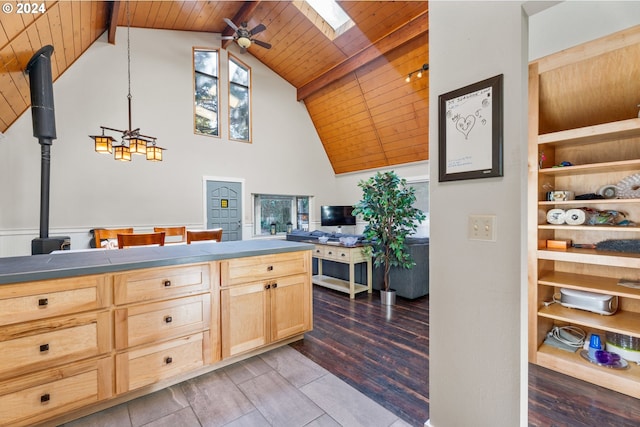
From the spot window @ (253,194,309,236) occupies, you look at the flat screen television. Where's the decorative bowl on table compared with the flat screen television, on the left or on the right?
right

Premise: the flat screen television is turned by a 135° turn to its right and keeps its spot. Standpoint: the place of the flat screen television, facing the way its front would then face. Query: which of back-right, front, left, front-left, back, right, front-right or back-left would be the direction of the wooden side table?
back-left

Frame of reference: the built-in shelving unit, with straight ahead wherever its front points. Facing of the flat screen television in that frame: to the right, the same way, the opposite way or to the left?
to the left

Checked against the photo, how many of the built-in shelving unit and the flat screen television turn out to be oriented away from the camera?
0

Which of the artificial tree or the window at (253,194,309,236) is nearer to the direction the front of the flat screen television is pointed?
the artificial tree

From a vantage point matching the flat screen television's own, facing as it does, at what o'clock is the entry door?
The entry door is roughly at 3 o'clock from the flat screen television.

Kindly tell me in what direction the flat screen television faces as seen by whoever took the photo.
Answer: facing the viewer

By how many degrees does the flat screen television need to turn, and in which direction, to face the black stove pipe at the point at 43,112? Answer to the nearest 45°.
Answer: approximately 45° to its right

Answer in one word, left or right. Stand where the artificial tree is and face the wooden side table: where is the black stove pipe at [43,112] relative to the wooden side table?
left

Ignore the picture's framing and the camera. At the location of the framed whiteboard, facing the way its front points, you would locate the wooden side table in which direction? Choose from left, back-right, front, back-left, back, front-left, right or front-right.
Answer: right

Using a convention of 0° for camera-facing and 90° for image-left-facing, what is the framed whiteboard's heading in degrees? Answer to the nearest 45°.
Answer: approximately 45°

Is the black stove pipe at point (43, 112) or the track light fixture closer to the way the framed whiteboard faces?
the black stove pipe

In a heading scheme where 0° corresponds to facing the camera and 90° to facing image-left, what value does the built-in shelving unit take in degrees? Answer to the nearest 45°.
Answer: approximately 45°
